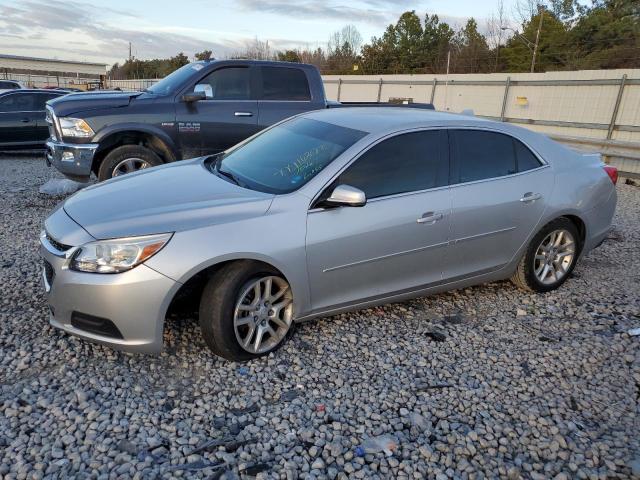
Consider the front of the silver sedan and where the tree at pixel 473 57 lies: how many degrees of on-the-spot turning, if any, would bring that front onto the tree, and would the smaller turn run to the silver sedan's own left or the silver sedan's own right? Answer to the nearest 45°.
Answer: approximately 135° to the silver sedan's own right

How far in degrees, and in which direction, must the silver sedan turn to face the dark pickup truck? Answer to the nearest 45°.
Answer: approximately 90° to its right

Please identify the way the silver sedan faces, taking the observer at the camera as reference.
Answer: facing the viewer and to the left of the viewer

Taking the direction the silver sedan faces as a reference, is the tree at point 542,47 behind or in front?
behind

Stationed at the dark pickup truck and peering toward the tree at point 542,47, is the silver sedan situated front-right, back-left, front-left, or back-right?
back-right
